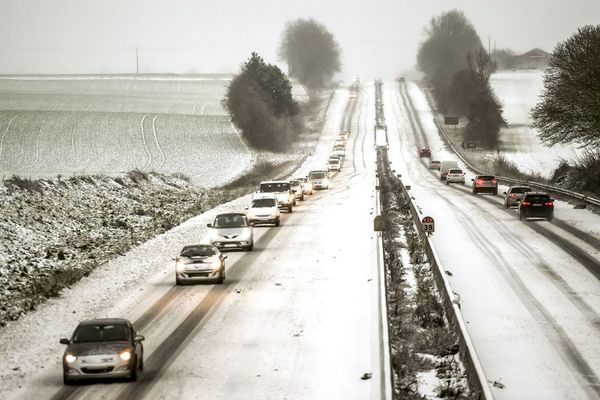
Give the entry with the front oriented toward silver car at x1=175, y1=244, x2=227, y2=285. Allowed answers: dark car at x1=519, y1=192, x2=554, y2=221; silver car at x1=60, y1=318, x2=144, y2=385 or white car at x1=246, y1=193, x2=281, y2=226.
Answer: the white car

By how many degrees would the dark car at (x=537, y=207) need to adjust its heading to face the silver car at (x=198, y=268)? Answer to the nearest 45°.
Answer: approximately 135° to its left

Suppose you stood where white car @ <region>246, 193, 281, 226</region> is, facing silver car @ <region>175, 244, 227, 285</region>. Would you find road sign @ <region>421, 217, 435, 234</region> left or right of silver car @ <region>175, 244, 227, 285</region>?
left

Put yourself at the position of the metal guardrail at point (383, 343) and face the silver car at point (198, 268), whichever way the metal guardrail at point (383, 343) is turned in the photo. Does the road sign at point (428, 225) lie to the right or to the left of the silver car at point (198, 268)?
right

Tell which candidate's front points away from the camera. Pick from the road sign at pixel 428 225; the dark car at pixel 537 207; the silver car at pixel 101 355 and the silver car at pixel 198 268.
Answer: the dark car

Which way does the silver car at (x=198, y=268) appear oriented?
toward the camera

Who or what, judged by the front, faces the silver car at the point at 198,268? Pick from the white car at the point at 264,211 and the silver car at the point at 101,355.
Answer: the white car

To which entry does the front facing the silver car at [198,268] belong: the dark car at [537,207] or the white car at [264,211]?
the white car

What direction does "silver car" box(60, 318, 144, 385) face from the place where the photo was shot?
facing the viewer

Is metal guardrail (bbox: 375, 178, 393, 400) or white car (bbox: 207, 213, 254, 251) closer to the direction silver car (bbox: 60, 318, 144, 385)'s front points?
the metal guardrail

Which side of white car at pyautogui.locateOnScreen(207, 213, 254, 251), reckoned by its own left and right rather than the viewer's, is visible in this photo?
front

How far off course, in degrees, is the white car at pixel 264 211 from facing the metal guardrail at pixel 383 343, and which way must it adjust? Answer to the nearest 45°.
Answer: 0° — it already faces it

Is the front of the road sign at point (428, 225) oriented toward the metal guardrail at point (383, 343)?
yes

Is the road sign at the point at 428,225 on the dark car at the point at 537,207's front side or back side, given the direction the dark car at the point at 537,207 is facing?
on the back side

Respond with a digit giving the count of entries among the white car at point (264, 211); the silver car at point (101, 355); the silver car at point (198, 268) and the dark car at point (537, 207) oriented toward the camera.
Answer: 3

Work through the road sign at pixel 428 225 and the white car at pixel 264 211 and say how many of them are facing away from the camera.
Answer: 0

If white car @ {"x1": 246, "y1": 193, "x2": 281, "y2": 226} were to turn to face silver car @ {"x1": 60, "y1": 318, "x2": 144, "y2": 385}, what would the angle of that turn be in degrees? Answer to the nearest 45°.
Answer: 0° — it already faces it

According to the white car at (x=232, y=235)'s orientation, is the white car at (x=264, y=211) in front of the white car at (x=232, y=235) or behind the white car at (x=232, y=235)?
behind

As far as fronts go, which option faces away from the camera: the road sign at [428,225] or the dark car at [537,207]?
the dark car

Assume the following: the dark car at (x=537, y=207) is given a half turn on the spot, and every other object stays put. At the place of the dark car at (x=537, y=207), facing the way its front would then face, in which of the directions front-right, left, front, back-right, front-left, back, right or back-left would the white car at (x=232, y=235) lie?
front-right
